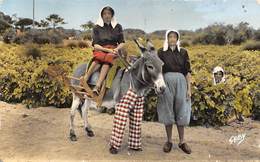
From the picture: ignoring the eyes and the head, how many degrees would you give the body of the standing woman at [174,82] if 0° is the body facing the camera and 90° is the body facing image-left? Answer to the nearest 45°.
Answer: approximately 0°

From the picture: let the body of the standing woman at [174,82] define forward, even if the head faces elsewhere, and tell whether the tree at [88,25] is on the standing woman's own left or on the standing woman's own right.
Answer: on the standing woman's own right

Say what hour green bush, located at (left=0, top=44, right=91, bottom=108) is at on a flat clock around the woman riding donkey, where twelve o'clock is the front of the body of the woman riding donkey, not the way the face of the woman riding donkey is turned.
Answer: The green bush is roughly at 5 o'clock from the woman riding donkey.

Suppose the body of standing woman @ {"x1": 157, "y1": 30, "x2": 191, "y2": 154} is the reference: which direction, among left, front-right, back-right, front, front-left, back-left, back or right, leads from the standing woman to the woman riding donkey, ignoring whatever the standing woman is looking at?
right

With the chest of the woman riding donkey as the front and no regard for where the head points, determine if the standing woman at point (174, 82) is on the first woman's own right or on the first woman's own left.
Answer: on the first woman's own left

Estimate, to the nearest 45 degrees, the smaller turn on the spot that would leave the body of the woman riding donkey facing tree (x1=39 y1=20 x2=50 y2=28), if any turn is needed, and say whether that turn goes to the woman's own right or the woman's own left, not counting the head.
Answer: approximately 135° to the woman's own right

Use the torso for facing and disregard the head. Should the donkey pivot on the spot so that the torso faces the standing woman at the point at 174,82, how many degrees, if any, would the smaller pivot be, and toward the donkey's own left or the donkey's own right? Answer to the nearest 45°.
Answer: approximately 45° to the donkey's own left

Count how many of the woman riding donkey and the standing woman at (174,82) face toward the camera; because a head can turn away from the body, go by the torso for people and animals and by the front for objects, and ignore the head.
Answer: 2
